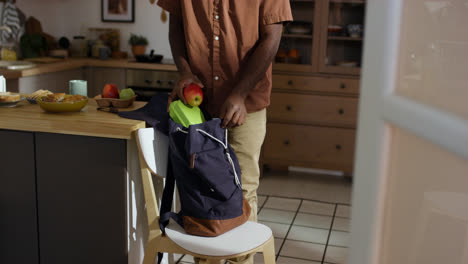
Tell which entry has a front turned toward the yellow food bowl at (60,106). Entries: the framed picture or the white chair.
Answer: the framed picture

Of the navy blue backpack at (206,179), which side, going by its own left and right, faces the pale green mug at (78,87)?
back

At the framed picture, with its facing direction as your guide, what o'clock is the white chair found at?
The white chair is roughly at 12 o'clock from the framed picture.

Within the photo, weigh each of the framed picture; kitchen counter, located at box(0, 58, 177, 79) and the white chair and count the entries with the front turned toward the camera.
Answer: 2

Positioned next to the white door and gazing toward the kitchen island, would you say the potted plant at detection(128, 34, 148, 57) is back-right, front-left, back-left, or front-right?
front-right

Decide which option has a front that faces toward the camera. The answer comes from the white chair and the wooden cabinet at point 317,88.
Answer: the wooden cabinet

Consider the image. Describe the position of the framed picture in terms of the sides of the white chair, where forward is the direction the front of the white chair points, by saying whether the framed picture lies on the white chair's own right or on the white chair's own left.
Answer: on the white chair's own left

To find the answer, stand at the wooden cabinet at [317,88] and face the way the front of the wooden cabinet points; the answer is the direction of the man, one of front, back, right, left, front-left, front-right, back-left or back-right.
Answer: front

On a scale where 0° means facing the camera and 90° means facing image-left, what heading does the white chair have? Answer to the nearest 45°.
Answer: approximately 270°

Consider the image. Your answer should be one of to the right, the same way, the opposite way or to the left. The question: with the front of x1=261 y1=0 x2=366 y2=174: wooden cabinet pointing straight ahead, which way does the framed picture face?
the same way

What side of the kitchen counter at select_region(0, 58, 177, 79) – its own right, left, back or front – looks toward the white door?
front

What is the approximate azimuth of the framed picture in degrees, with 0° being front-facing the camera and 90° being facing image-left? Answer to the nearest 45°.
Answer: approximately 0°

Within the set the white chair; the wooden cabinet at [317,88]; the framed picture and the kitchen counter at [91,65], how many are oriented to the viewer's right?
1

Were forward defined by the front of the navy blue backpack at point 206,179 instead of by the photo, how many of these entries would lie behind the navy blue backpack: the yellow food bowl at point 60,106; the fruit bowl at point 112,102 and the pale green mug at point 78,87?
3

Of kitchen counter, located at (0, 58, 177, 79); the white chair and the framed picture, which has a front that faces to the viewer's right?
the white chair

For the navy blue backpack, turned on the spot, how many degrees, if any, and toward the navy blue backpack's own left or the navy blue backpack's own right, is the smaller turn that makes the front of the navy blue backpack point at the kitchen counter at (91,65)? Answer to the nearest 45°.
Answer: approximately 135° to the navy blue backpack's own left

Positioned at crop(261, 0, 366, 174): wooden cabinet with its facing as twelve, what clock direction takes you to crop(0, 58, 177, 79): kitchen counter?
The kitchen counter is roughly at 3 o'clock from the wooden cabinet.

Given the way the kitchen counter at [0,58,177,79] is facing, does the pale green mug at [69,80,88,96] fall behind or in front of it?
in front

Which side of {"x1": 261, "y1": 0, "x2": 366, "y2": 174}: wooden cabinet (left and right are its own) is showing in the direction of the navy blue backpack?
front
